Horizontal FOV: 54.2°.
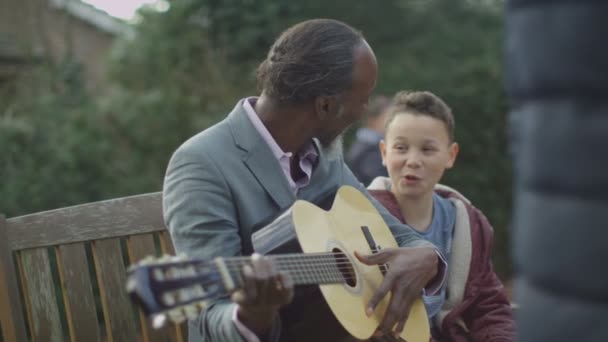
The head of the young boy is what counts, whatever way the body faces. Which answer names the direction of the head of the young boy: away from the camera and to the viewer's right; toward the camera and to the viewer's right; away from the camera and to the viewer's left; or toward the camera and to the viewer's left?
toward the camera and to the viewer's left

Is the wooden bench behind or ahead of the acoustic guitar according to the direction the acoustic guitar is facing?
behind

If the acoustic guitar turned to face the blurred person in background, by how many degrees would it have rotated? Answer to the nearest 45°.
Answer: approximately 135° to its left

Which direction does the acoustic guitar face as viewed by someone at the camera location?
facing the viewer and to the right of the viewer

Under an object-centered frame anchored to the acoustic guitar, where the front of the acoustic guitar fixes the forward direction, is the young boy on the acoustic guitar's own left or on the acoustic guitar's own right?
on the acoustic guitar's own left

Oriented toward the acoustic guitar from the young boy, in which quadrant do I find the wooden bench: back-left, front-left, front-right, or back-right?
front-right
